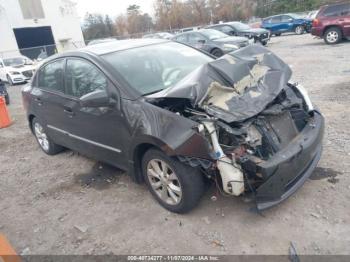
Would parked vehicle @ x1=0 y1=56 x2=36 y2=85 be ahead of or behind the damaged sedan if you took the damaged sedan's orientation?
behind

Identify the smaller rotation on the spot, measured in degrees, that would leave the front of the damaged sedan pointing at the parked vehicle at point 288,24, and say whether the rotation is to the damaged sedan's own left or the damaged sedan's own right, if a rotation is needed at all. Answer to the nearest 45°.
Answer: approximately 90° to the damaged sedan's own left

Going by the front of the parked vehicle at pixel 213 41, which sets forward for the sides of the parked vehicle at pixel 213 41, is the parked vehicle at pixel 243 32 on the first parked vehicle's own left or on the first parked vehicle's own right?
on the first parked vehicle's own left

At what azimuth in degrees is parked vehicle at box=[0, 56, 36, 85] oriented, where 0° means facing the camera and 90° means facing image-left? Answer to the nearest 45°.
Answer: approximately 315°

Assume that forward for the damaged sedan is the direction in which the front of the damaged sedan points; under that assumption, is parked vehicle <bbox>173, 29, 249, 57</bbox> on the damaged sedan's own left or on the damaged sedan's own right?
on the damaged sedan's own left

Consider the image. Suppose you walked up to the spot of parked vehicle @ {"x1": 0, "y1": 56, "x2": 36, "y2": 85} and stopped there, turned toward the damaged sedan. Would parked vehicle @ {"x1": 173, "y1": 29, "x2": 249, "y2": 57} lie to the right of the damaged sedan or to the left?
left

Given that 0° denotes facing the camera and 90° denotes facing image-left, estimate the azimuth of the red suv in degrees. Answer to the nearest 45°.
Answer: approximately 270°
